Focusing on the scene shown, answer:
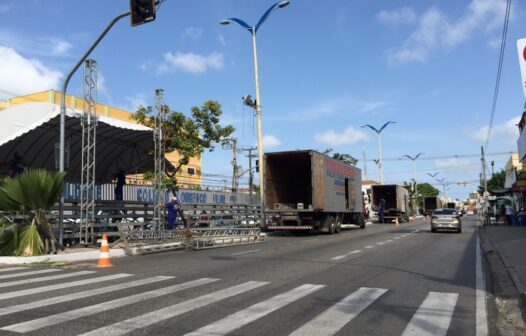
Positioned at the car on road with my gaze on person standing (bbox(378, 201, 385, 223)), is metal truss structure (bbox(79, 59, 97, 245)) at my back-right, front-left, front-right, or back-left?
back-left

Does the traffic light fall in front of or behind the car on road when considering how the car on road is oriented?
behind

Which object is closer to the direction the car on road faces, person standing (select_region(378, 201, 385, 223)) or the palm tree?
the person standing

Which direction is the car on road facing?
away from the camera

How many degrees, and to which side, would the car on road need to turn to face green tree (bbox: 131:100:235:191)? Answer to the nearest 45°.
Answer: approximately 135° to its left

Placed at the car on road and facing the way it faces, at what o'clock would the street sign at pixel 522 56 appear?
The street sign is roughly at 6 o'clock from the car on road.

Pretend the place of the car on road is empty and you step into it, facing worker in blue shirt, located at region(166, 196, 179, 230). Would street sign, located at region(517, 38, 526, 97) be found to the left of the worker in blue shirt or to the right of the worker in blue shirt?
left

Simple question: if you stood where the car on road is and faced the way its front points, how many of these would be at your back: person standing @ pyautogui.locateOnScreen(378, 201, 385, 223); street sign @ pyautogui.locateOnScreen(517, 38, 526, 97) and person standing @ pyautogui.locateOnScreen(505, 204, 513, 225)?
1

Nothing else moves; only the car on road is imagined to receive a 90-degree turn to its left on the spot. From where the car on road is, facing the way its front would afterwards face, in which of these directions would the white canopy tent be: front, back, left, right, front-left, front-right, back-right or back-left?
front-left
